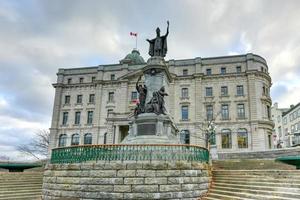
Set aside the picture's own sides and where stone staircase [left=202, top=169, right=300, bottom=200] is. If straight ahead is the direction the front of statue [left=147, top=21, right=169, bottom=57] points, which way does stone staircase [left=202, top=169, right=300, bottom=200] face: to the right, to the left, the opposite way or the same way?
the same way

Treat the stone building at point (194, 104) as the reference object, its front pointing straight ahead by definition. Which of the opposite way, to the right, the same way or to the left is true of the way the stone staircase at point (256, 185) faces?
the same way

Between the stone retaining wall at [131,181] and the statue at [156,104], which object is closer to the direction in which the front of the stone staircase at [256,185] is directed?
the stone retaining wall

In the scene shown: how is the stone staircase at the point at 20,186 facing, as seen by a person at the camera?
facing the viewer

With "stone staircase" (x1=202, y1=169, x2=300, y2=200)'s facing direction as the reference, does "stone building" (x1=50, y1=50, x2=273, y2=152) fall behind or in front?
behind

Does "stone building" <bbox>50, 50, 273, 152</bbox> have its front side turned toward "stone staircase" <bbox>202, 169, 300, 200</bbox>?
yes

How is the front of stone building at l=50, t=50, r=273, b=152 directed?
toward the camera

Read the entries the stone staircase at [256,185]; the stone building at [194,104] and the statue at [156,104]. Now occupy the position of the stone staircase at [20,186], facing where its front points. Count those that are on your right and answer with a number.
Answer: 0

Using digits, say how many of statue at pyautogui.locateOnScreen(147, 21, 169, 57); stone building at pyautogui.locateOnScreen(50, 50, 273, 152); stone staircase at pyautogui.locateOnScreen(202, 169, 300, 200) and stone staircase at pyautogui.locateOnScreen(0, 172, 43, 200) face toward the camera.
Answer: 4

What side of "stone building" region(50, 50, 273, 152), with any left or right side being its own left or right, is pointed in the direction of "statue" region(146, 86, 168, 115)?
front

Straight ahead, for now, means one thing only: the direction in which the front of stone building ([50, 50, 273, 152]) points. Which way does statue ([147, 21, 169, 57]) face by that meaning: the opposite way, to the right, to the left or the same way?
the same way

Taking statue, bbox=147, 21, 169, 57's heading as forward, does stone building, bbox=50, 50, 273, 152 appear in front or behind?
behind
